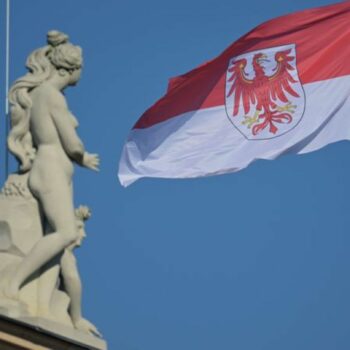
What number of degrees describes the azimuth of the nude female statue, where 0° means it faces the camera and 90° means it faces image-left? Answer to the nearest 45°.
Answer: approximately 270°

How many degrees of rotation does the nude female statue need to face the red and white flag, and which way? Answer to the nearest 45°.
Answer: approximately 45° to its left
